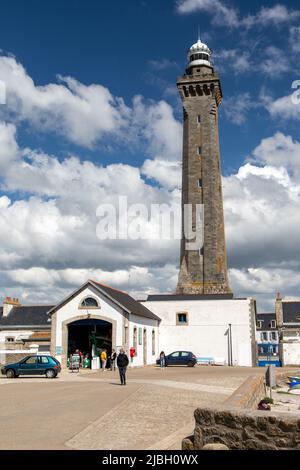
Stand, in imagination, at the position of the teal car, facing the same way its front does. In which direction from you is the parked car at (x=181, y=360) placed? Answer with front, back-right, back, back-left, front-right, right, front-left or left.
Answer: back-right

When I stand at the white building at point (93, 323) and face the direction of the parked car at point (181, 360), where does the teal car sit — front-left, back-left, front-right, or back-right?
back-right

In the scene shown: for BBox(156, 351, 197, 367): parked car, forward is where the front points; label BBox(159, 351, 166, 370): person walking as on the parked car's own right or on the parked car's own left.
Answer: on the parked car's own left

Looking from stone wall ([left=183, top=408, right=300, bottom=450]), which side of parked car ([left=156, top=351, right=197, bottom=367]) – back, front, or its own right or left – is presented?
left

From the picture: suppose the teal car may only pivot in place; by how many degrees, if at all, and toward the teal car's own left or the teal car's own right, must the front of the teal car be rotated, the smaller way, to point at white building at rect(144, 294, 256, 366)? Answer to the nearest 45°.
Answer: approximately 135° to the teal car's own right

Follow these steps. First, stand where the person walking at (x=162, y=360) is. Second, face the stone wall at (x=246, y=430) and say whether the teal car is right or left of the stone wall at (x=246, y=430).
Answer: right

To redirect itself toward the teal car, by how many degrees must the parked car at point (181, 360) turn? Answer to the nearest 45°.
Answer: approximately 45° to its left

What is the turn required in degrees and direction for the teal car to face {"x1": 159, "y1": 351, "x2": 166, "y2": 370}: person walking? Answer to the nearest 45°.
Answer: approximately 135° to its right

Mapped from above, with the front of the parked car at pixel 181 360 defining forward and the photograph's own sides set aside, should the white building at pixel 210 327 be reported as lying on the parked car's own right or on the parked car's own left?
on the parked car's own right

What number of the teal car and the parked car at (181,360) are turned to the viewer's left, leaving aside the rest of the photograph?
2

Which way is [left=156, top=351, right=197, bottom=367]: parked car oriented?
to the viewer's left

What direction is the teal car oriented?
to the viewer's left
